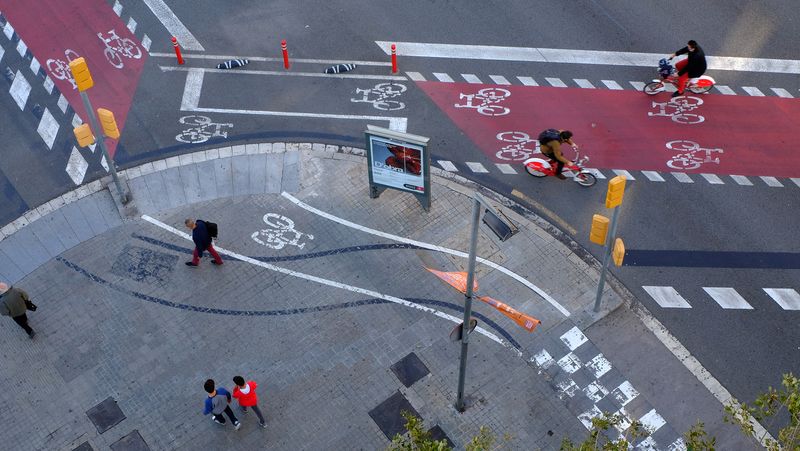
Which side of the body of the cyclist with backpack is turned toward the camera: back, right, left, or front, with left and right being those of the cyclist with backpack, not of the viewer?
right

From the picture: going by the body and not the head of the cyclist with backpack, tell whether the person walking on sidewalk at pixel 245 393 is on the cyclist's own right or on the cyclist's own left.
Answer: on the cyclist's own right

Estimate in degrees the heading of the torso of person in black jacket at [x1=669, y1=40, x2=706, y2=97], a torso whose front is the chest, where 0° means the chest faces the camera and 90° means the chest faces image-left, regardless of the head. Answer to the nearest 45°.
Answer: approximately 90°

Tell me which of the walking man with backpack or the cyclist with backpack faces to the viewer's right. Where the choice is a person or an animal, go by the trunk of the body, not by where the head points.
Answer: the cyclist with backpack

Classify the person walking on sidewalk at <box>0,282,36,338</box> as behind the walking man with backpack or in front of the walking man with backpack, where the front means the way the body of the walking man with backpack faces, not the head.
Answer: in front

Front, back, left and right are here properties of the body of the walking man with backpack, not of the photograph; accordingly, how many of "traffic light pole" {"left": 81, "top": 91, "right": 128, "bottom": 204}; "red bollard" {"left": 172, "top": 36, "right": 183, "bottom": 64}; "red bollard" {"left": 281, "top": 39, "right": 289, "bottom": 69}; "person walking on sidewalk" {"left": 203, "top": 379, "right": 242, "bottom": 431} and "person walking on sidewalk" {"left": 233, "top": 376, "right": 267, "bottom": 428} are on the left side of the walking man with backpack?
2

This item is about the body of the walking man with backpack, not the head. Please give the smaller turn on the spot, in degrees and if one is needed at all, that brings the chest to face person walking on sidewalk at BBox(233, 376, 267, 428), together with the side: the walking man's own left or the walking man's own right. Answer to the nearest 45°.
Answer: approximately 90° to the walking man's own left

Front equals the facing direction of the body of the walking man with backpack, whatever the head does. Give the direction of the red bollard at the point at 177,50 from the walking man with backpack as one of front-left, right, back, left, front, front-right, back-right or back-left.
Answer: right

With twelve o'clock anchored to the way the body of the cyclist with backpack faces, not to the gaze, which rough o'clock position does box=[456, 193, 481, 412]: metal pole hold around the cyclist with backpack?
The metal pole is roughly at 3 o'clock from the cyclist with backpack.

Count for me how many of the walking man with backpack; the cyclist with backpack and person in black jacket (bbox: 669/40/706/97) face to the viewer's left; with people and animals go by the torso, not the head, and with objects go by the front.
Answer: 2

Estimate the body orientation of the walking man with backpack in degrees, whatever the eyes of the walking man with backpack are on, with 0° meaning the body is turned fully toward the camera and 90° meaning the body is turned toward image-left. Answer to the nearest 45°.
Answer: approximately 90°

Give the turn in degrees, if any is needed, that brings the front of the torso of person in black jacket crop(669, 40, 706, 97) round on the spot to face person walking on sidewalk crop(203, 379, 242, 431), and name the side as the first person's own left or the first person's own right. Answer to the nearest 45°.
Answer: approximately 45° to the first person's own left

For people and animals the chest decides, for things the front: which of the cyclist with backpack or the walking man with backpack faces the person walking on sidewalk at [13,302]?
the walking man with backpack

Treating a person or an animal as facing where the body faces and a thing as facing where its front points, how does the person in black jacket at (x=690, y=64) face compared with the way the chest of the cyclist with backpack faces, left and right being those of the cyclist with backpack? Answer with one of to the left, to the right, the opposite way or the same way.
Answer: the opposite way

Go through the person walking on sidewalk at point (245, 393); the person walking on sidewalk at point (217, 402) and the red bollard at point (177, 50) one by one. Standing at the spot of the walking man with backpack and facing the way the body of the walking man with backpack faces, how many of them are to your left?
2
